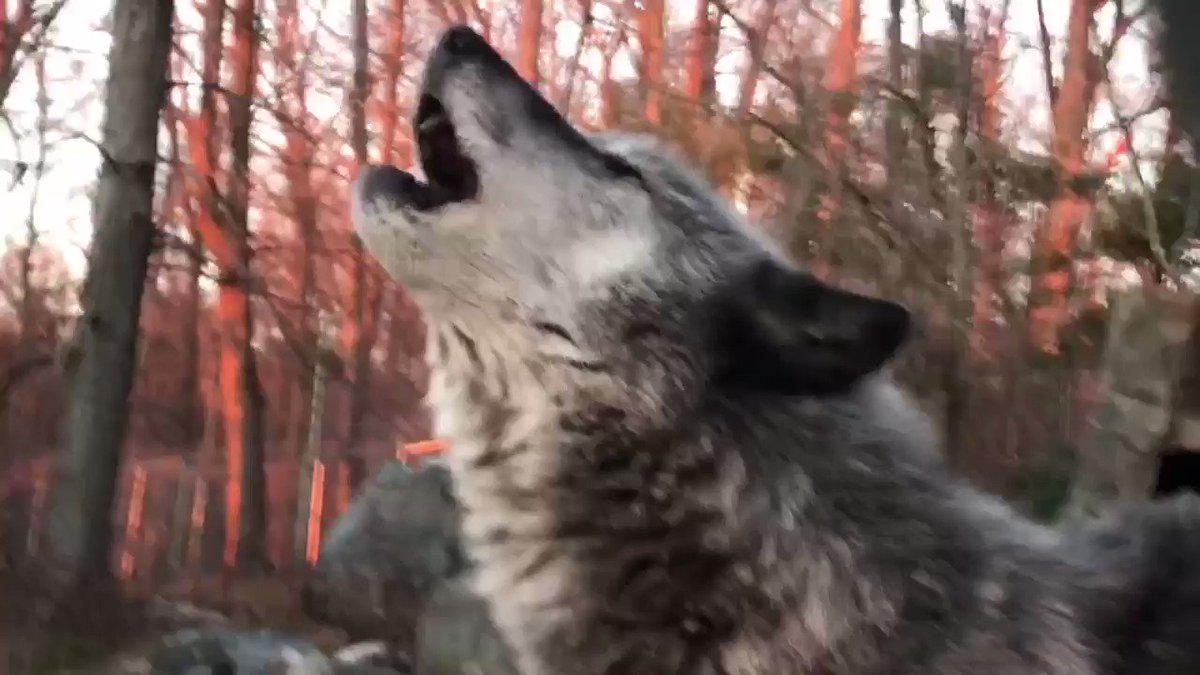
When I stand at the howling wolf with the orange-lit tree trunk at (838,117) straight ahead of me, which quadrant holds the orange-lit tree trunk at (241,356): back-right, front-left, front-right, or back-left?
front-left

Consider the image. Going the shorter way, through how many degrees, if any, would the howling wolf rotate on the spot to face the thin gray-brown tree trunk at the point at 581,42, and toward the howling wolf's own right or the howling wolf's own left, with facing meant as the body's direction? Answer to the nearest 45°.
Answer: approximately 90° to the howling wolf's own right

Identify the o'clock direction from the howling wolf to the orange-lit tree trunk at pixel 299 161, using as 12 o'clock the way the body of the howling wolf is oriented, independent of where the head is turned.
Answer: The orange-lit tree trunk is roughly at 2 o'clock from the howling wolf.

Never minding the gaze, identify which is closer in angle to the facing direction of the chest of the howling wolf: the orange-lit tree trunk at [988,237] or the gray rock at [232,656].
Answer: the gray rock

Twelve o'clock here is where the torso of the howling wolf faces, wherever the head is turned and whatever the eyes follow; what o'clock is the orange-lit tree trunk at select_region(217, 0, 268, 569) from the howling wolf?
The orange-lit tree trunk is roughly at 2 o'clock from the howling wolf.

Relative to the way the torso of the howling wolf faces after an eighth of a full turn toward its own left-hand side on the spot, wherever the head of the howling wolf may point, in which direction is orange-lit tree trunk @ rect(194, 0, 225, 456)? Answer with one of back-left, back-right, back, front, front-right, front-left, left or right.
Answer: right

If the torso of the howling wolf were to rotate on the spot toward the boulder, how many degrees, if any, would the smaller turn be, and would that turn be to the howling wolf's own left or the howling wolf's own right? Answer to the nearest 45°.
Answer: approximately 45° to the howling wolf's own right

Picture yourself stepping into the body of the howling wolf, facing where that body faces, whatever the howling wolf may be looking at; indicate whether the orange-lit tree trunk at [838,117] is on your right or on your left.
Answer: on your right

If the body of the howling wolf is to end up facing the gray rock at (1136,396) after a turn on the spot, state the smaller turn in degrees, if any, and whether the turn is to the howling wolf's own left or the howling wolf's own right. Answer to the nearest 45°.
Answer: approximately 135° to the howling wolf's own right

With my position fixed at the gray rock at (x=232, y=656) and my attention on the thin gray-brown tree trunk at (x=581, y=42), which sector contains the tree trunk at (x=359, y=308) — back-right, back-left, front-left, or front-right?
front-left

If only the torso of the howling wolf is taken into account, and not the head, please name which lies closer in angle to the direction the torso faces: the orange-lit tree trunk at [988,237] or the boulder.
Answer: the boulder

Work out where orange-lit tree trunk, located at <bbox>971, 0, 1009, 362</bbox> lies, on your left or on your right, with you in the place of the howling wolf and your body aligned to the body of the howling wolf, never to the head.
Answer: on your right

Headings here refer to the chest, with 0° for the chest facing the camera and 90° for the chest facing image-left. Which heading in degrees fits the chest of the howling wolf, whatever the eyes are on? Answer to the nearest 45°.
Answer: approximately 90°

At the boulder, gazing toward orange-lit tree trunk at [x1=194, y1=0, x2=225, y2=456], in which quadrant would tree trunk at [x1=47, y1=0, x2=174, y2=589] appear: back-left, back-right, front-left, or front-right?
front-left
